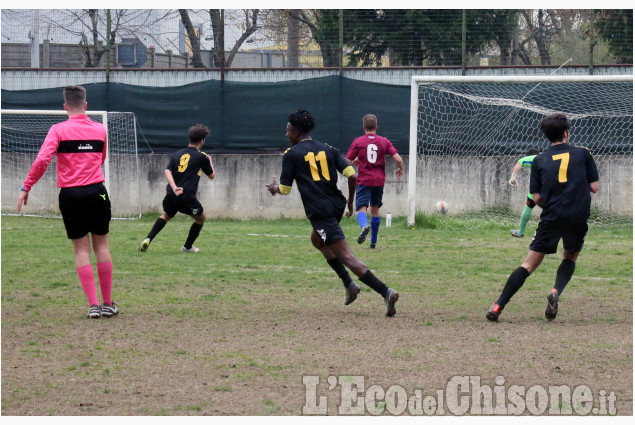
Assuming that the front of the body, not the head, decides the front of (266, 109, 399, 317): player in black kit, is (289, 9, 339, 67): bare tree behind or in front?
in front

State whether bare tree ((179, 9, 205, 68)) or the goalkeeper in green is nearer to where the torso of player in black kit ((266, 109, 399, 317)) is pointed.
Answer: the bare tree

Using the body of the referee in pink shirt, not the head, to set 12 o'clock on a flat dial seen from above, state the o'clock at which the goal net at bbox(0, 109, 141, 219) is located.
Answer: The goal net is roughly at 12 o'clock from the referee in pink shirt.

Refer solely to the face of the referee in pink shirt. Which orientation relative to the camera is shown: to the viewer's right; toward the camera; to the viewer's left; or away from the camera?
away from the camera

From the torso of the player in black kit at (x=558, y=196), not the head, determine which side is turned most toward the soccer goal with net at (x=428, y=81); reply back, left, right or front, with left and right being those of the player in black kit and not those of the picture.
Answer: front

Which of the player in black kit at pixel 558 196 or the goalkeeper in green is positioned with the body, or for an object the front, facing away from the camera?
the player in black kit

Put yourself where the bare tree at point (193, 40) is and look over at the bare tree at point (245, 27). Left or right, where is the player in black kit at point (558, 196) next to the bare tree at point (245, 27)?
right

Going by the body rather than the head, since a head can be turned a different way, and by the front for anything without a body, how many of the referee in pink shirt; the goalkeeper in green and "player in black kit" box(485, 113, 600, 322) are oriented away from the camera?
2

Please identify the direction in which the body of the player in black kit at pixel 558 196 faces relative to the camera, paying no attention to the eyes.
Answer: away from the camera

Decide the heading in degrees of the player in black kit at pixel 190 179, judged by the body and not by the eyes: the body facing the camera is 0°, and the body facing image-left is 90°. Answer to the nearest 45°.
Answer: approximately 225°

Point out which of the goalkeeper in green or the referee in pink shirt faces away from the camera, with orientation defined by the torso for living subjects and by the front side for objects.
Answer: the referee in pink shirt

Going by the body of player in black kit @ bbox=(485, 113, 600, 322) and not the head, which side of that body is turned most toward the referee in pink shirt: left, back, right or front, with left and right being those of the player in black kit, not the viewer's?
left

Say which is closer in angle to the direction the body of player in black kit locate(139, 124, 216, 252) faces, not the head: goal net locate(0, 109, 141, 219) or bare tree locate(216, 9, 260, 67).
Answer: the bare tree

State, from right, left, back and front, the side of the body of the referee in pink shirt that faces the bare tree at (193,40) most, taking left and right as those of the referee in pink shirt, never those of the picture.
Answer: front

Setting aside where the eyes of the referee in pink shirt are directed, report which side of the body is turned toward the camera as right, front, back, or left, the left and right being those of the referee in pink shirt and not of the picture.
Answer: back

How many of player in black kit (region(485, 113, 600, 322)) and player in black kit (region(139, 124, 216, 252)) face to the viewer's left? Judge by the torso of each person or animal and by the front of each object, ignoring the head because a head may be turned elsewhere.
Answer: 0
